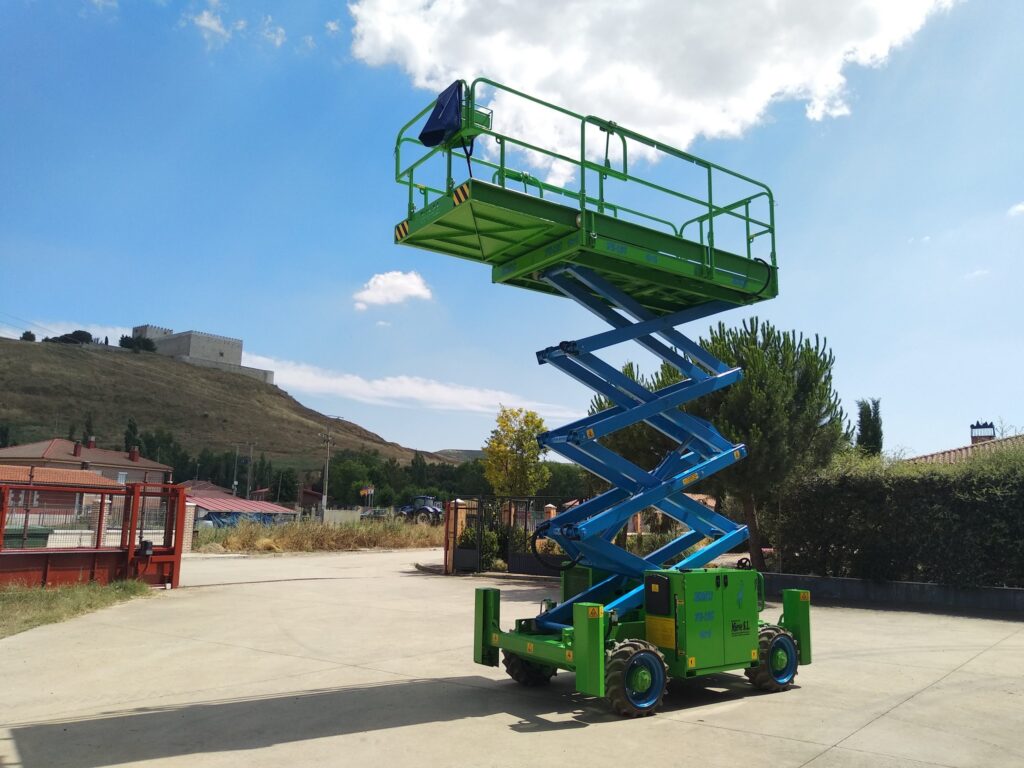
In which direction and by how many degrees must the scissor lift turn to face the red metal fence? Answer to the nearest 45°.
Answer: approximately 90° to its right

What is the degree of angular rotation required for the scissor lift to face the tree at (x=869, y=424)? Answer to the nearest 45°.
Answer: approximately 135° to its right

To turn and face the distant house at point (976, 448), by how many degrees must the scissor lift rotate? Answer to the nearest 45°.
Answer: approximately 180°

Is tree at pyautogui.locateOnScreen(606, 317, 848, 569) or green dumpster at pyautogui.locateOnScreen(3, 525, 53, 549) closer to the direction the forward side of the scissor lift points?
the green dumpster

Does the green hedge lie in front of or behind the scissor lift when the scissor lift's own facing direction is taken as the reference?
behind

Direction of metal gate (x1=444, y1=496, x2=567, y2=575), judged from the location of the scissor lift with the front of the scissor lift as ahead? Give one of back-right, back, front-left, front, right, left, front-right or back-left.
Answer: back-right

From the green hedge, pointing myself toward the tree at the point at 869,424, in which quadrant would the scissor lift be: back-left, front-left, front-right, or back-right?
back-left

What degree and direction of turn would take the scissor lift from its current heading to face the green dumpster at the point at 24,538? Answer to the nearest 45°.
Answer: approximately 90° to its right

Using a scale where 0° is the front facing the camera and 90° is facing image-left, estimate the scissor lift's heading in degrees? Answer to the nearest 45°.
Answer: approximately 45°
